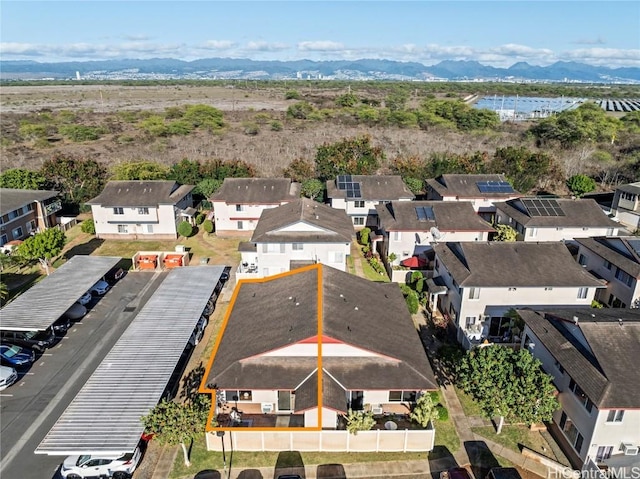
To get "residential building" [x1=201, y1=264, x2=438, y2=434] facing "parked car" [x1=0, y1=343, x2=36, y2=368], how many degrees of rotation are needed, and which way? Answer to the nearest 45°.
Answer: approximately 90° to its right

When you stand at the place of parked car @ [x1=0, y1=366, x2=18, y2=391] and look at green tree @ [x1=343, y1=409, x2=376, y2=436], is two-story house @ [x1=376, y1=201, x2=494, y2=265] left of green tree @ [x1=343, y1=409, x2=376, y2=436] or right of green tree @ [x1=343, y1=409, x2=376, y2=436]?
left

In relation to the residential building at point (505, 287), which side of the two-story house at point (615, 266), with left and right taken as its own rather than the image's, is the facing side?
front

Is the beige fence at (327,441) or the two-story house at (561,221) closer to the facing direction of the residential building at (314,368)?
the beige fence

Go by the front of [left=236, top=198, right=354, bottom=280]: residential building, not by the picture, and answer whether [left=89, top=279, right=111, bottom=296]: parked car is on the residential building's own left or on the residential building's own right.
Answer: on the residential building's own right

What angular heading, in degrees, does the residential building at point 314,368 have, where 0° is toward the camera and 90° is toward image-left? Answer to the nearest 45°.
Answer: approximately 0°

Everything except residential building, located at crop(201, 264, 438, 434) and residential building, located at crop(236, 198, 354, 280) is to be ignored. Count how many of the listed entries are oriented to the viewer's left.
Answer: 0

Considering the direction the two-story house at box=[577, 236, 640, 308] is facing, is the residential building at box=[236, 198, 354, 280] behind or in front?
in front

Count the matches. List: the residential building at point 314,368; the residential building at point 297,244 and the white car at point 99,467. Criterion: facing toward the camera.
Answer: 2

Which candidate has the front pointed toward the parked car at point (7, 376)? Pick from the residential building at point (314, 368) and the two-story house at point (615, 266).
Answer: the two-story house

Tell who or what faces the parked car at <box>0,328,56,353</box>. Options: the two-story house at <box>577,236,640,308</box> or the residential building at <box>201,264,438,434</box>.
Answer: the two-story house

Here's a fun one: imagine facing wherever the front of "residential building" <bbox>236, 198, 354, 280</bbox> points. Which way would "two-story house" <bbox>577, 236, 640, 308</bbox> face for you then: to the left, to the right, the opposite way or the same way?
to the right

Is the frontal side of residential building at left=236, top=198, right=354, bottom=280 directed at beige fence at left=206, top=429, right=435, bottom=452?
yes

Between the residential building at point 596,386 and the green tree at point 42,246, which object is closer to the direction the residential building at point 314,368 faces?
the residential building

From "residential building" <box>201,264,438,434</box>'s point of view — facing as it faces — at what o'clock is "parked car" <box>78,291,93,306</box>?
The parked car is roughly at 4 o'clock from the residential building.
